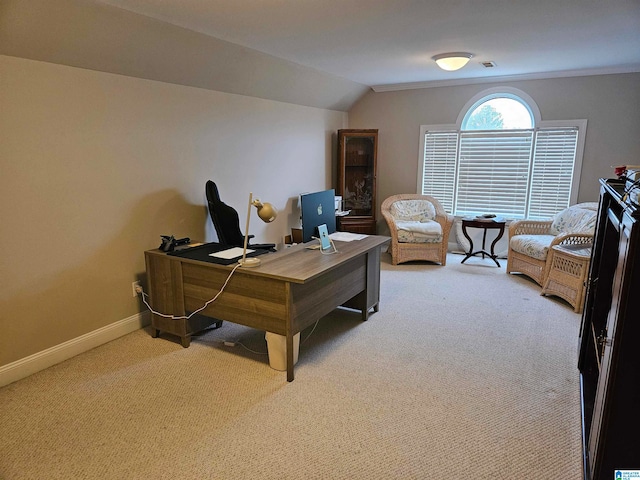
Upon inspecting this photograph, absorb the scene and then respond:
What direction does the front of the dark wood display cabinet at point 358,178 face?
toward the camera

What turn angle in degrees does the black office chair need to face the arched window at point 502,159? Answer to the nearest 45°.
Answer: approximately 45° to its left

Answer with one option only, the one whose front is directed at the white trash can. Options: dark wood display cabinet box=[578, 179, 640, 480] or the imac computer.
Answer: the dark wood display cabinet

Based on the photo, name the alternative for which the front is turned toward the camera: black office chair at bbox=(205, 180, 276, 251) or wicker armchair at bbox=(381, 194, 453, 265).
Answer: the wicker armchair

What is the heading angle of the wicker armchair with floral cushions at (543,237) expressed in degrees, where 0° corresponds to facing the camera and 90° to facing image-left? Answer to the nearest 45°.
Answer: approximately 45°

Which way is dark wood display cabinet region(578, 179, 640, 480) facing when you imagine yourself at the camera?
facing to the left of the viewer

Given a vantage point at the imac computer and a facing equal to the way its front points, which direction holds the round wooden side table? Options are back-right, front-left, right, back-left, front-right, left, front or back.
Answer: right

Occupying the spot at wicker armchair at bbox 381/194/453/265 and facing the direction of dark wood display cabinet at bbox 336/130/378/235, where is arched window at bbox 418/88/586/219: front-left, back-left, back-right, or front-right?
back-right

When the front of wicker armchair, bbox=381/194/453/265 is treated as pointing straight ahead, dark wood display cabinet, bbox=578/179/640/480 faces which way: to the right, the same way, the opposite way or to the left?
to the right

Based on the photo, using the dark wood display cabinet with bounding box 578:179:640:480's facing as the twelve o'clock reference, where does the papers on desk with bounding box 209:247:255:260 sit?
The papers on desk is roughly at 12 o'clock from the dark wood display cabinet.

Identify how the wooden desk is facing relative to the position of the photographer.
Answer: facing away from the viewer and to the left of the viewer

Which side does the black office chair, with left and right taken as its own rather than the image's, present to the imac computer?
front

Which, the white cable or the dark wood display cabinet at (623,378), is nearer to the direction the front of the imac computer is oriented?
the white cable

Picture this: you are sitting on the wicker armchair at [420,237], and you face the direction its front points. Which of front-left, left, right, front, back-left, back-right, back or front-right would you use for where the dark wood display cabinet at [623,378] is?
front

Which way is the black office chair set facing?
to the viewer's right

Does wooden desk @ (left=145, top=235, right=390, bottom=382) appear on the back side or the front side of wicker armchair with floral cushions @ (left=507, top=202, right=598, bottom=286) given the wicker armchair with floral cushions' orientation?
on the front side
